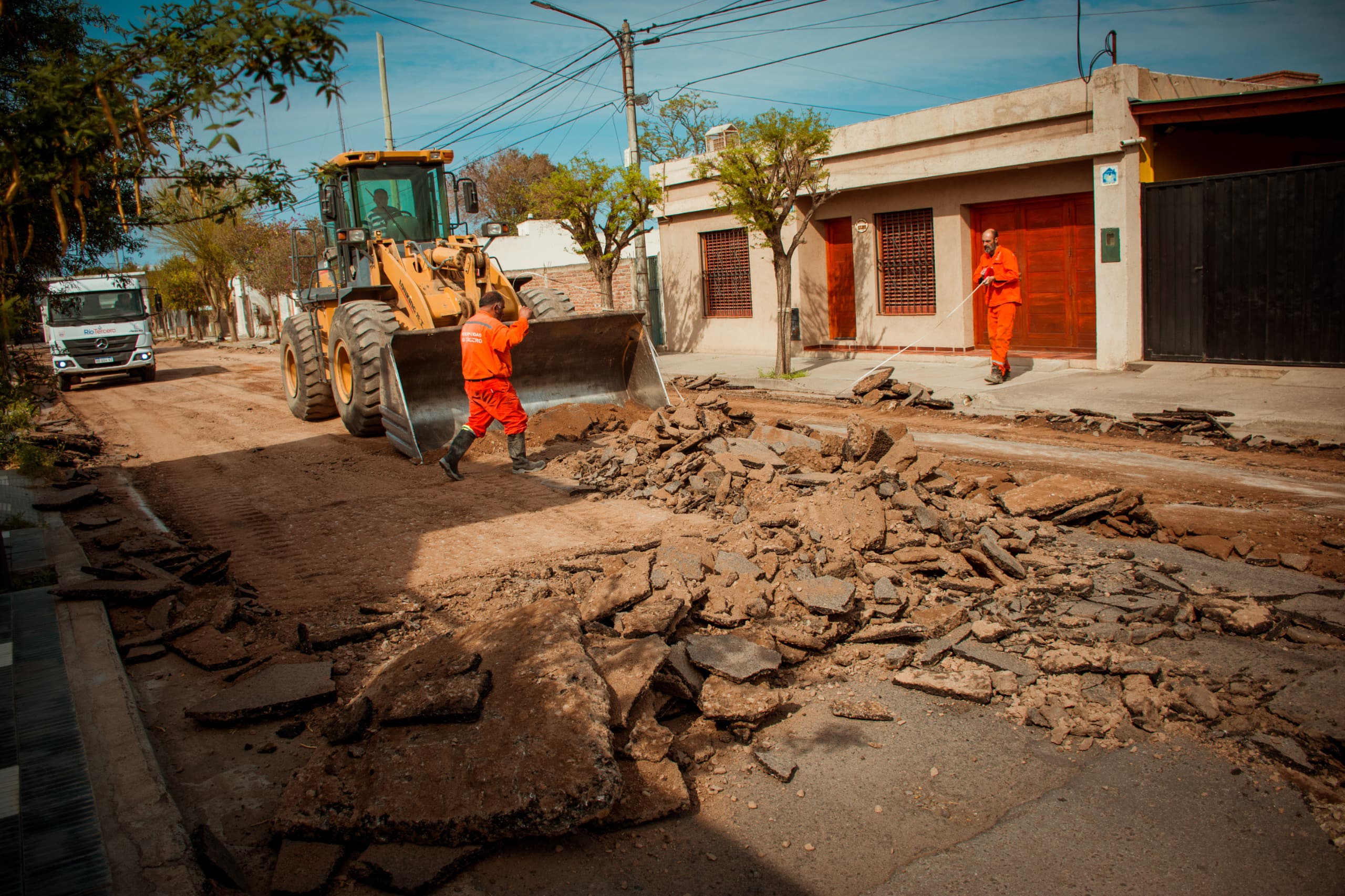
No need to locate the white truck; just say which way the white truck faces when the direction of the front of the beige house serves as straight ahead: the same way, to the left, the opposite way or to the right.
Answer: to the left

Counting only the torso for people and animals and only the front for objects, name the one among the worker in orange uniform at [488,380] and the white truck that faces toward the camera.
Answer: the white truck

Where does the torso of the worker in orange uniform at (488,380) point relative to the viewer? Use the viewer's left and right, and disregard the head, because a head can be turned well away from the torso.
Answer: facing away from the viewer and to the right of the viewer

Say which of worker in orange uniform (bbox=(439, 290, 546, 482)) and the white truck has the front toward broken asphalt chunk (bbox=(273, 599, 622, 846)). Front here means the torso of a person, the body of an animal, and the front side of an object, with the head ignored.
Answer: the white truck

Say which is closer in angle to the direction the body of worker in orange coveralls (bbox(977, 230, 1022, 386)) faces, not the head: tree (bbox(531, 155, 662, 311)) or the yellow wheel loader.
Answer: the yellow wheel loader

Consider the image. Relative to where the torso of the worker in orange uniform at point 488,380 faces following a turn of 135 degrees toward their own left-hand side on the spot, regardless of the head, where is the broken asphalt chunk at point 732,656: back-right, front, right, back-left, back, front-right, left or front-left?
left

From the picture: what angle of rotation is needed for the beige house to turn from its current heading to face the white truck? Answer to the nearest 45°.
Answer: approximately 45° to its right

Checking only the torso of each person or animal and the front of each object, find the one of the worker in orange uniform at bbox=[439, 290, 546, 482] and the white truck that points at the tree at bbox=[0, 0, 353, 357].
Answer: the white truck

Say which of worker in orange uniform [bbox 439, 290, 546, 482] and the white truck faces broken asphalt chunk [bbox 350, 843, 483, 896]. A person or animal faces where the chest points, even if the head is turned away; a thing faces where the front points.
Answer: the white truck

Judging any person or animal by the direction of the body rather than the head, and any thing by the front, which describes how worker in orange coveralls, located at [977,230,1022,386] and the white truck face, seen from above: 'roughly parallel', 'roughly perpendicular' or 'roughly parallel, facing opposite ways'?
roughly perpendicular

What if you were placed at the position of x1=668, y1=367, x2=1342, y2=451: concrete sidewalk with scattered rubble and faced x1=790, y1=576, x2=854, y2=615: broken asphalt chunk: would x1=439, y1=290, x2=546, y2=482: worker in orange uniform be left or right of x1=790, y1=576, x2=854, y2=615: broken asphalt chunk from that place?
right

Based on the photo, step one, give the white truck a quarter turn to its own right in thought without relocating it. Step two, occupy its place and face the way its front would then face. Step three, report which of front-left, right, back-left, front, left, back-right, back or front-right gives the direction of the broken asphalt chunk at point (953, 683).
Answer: left

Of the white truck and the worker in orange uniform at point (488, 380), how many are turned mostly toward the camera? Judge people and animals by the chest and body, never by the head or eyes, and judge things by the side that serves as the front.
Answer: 1

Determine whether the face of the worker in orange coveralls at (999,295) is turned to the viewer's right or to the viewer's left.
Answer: to the viewer's left

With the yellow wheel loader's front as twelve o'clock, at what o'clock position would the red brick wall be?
The red brick wall is roughly at 8 o'clock from the yellow wheel loader.

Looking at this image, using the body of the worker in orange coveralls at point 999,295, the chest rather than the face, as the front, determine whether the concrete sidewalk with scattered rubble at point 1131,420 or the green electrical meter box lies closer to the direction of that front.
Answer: the concrete sidewalk with scattered rubble

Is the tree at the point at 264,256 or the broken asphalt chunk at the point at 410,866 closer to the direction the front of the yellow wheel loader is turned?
the broken asphalt chunk

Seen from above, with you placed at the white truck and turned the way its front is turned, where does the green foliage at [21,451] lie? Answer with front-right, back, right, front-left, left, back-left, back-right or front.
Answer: front

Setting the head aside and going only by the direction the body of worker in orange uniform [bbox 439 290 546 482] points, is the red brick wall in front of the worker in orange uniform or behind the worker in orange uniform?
in front

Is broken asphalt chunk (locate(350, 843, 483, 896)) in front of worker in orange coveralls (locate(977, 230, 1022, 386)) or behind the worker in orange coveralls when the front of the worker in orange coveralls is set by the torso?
in front

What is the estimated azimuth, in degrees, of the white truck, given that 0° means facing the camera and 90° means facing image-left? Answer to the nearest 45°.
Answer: approximately 0°
